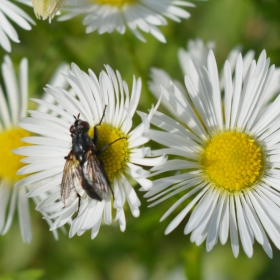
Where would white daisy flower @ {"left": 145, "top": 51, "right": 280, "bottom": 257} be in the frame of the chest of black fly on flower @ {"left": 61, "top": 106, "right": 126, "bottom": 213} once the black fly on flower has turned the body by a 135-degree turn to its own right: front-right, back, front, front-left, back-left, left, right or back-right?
front-left

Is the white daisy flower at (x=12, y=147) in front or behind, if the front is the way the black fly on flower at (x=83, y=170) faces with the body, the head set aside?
in front

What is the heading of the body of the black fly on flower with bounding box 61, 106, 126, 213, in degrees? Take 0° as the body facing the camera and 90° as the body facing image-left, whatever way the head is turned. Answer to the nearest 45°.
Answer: approximately 180°
